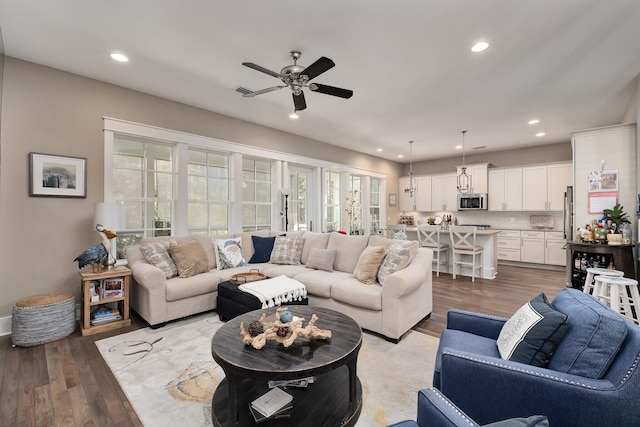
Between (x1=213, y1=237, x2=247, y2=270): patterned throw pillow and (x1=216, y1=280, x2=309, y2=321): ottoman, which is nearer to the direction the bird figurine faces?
the patterned throw pillow

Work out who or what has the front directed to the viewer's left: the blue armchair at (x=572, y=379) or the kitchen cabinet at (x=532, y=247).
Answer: the blue armchair

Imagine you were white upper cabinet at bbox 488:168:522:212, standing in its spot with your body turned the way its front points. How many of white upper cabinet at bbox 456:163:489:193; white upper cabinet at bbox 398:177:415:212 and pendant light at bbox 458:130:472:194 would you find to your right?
3

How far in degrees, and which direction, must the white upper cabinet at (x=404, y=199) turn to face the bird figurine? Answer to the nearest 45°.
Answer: approximately 45° to its right

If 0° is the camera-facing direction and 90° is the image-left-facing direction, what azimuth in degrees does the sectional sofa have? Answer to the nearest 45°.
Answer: approximately 0°

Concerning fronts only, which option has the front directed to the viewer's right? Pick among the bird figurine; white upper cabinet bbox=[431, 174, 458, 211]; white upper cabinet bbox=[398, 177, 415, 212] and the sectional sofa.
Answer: the bird figurine

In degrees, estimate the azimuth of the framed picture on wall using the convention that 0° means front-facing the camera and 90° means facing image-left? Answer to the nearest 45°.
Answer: approximately 315°

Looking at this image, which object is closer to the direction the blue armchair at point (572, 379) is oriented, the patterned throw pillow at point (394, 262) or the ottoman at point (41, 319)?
the ottoman

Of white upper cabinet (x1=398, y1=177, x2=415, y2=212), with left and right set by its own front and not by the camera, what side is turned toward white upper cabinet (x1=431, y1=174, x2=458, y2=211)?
left

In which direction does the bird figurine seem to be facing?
to the viewer's right

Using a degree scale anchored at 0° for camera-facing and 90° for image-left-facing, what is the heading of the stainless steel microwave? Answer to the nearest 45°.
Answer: approximately 0°

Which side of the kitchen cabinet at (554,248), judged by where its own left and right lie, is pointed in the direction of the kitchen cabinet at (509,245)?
right
